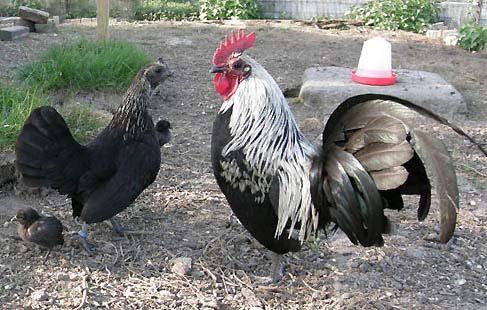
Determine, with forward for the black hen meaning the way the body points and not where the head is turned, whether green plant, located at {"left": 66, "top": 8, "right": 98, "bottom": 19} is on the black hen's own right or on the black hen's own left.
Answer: on the black hen's own left

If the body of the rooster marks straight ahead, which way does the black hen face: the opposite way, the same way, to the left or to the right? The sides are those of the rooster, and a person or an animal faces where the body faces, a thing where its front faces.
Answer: the opposite way

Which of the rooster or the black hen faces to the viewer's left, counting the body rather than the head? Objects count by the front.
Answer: the rooster

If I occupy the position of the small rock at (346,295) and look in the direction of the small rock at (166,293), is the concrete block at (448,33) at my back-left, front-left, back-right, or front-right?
back-right

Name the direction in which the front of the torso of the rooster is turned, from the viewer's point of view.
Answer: to the viewer's left

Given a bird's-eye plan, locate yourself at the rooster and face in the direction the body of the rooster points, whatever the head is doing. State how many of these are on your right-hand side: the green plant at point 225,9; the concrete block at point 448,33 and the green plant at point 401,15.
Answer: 3

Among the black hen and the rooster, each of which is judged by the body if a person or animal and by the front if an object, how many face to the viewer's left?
1

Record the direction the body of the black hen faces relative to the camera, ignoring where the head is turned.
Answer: to the viewer's right

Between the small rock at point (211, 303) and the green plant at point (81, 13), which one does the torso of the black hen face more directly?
the small rock
